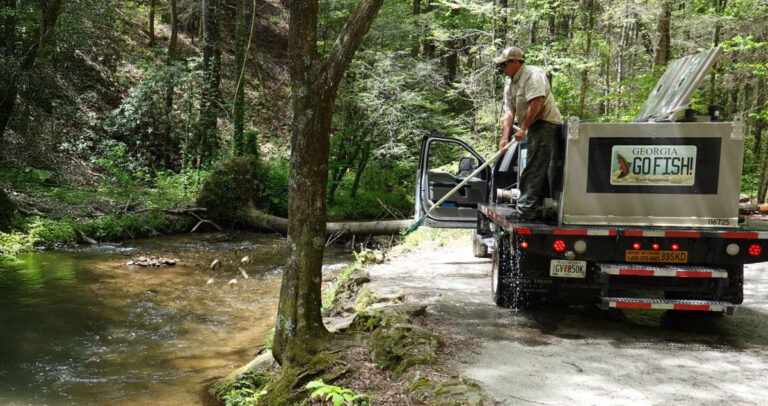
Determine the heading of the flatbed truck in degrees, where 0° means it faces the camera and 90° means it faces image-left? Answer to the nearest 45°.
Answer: approximately 180°

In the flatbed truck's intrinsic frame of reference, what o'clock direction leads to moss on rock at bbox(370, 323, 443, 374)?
The moss on rock is roughly at 8 o'clock from the flatbed truck.

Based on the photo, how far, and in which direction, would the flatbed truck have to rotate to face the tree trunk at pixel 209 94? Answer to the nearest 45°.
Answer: approximately 45° to its left

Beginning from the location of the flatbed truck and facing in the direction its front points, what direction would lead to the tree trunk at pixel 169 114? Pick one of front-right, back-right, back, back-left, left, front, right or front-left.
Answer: front-left

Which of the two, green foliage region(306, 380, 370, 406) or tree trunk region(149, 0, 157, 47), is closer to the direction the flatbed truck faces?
the tree trunk

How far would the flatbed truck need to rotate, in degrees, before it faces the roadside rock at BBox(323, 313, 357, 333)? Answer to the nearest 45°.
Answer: approximately 90° to its left

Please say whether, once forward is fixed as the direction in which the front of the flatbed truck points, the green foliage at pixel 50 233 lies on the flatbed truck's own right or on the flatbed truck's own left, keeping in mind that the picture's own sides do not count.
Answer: on the flatbed truck's own left

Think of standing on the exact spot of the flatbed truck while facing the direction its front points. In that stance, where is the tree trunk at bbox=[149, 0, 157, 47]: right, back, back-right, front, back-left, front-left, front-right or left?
front-left

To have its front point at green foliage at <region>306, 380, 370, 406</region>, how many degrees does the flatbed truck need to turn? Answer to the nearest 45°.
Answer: approximately 135° to its left

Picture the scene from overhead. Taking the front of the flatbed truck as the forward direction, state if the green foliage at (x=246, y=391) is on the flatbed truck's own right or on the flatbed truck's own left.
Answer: on the flatbed truck's own left

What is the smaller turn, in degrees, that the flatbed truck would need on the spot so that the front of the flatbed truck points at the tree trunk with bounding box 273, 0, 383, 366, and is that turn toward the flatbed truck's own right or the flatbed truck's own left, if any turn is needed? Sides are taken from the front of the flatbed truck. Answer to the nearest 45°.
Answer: approximately 135° to the flatbed truck's own left

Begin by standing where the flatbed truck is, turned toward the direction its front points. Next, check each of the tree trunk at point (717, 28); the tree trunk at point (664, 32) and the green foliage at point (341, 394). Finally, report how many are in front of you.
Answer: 2

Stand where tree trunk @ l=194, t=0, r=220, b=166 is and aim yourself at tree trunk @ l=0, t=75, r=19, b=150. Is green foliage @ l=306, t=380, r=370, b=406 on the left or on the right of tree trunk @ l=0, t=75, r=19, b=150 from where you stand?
left

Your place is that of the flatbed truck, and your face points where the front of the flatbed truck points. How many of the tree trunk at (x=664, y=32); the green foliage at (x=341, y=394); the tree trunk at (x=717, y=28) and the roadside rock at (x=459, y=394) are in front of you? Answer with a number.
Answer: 2

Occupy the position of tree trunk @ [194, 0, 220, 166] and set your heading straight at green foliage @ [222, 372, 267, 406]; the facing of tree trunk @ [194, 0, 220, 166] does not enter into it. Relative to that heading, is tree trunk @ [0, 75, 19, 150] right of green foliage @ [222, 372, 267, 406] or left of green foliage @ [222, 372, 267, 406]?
right

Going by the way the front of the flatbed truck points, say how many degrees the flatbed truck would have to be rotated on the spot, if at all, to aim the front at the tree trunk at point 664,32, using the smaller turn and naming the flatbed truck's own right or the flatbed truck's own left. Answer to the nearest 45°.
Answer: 0° — it already faces it
